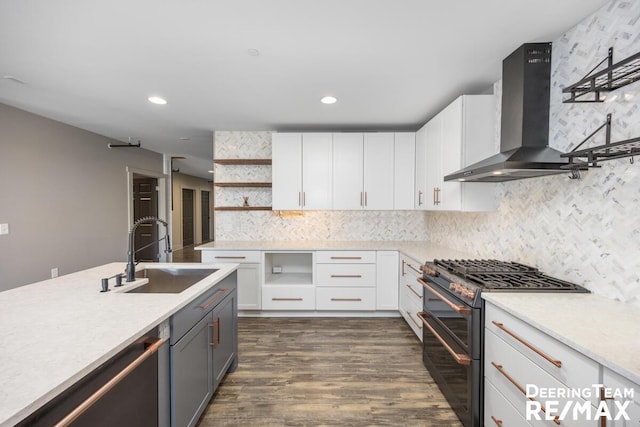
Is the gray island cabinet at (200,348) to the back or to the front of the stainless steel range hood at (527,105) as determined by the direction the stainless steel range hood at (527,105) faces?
to the front

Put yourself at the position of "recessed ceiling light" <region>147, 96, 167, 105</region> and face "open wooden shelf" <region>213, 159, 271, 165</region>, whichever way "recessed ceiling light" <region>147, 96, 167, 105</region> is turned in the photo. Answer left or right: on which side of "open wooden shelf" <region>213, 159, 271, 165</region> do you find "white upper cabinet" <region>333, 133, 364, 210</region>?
right

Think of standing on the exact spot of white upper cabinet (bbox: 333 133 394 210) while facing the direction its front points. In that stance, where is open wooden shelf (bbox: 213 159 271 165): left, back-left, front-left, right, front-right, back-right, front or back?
right

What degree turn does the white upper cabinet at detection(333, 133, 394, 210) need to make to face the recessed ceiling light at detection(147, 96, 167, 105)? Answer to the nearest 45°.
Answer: approximately 45° to its right

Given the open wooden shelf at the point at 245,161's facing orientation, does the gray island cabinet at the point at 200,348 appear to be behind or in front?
in front

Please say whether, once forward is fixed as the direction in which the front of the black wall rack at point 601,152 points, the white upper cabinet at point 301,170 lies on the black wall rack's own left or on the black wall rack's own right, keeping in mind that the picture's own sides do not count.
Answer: on the black wall rack's own right

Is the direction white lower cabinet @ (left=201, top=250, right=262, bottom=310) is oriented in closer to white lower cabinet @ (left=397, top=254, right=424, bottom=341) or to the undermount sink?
the undermount sink

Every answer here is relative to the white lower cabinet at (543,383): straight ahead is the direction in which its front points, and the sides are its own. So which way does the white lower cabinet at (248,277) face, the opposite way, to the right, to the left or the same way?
to the left
